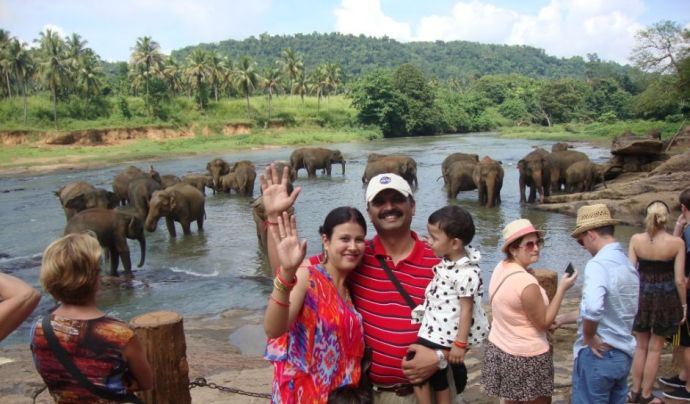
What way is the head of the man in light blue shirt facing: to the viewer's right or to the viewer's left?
to the viewer's left

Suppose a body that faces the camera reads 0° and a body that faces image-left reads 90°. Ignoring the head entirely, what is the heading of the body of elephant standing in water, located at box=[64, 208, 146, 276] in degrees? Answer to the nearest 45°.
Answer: approximately 270°

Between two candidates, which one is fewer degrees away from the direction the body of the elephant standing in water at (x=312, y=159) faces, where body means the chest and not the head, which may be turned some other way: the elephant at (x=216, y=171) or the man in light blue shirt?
the man in light blue shirt

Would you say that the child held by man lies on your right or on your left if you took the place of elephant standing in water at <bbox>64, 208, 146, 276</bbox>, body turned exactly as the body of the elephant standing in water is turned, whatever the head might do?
on your right
